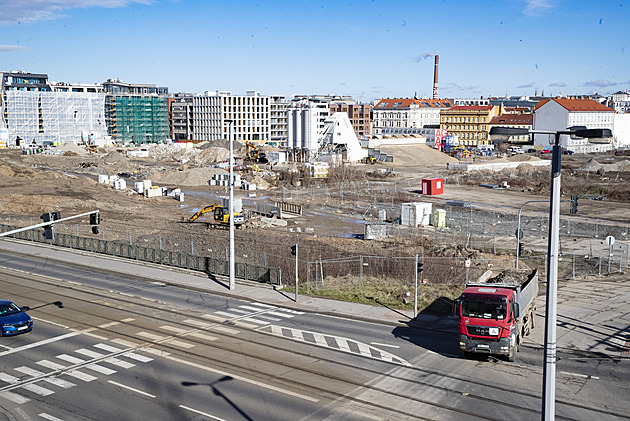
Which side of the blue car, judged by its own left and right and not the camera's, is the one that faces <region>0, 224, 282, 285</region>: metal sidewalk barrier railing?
left

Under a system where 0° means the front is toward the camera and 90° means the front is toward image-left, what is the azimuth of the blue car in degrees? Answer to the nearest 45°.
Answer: approximately 315°

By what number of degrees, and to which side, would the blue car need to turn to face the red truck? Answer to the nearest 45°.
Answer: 0° — it already faces it

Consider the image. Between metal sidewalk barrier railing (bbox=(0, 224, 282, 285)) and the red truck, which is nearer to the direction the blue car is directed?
the red truck
